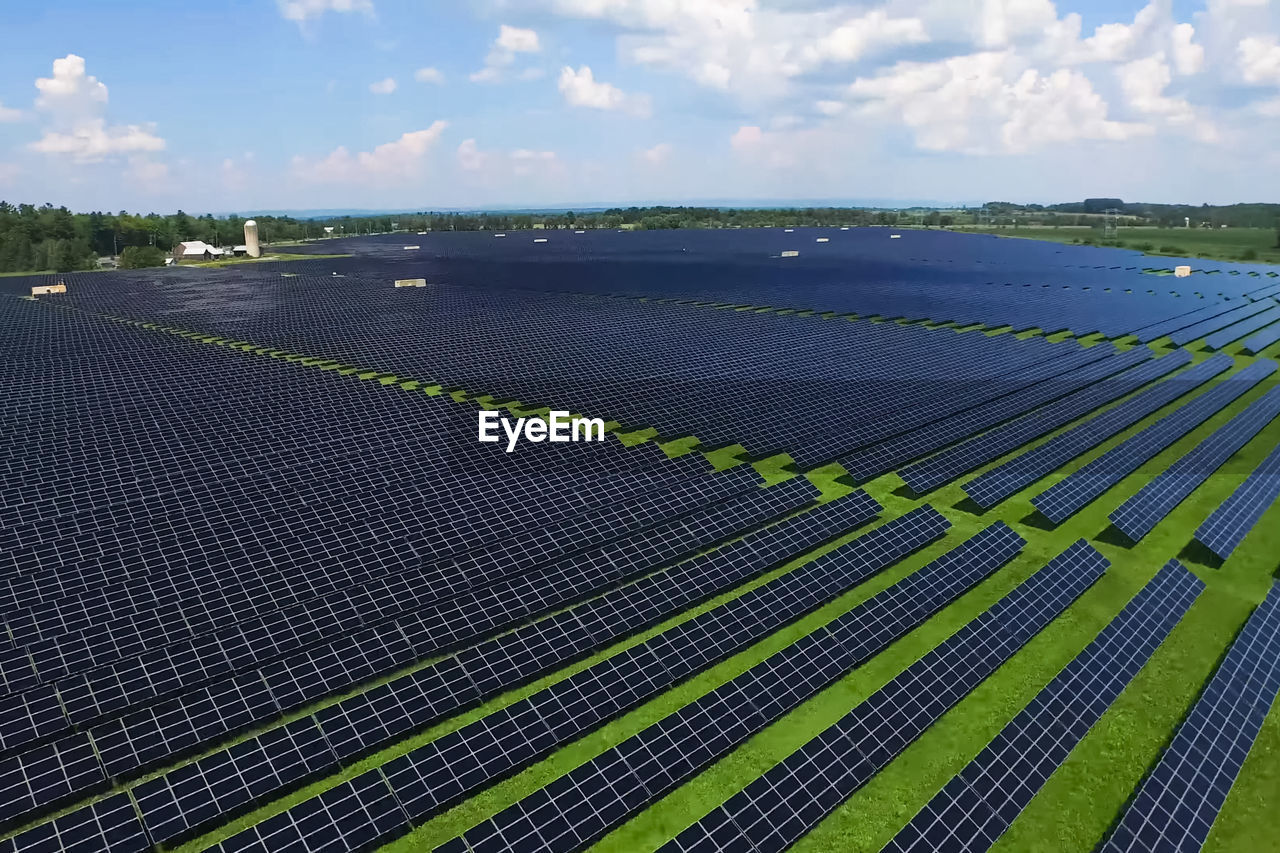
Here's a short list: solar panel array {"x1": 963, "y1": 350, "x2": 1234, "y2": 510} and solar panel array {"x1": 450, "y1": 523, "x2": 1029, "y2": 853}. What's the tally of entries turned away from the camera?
0

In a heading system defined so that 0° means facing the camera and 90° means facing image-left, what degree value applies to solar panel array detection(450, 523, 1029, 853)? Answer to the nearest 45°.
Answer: approximately 315°

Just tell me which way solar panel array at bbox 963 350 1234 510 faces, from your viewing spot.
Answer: facing the viewer and to the right of the viewer

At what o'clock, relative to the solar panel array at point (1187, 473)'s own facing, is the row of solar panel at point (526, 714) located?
The row of solar panel is roughly at 2 o'clock from the solar panel array.

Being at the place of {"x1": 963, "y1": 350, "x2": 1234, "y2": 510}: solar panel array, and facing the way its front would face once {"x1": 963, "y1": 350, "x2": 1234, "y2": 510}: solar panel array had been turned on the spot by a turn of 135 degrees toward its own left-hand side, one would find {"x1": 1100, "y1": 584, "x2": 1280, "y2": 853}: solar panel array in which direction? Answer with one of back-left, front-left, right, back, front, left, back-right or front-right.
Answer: back

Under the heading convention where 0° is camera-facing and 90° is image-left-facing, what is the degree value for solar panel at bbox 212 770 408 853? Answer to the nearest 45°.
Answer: approximately 315°

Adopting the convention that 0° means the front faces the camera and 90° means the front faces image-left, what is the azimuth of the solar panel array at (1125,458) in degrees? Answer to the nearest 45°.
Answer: approximately 315°

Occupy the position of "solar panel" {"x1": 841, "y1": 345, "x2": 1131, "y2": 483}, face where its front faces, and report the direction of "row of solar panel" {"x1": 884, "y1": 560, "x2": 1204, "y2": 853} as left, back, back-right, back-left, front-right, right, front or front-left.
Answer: front-right

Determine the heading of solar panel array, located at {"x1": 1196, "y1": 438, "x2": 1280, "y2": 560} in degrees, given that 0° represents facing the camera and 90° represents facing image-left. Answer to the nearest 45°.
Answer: approximately 315°

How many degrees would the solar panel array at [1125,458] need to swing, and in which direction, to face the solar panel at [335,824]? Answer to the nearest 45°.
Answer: approximately 45° to its right

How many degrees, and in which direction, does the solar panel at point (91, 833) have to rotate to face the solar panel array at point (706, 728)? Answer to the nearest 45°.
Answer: approximately 45° to its left

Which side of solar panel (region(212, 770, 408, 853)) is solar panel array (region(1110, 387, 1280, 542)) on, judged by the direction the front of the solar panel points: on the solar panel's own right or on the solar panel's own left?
on the solar panel's own left

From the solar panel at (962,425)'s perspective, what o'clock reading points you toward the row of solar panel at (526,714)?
The row of solar panel is roughly at 2 o'clock from the solar panel.

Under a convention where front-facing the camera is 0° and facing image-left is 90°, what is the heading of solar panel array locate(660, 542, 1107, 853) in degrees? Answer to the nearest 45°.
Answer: approximately 315°

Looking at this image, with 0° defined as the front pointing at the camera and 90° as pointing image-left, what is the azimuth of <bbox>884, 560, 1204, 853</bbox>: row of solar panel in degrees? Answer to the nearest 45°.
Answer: approximately 315°

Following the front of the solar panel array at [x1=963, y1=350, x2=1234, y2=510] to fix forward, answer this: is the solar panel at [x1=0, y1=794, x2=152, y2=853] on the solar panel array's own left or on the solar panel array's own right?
on the solar panel array's own right
